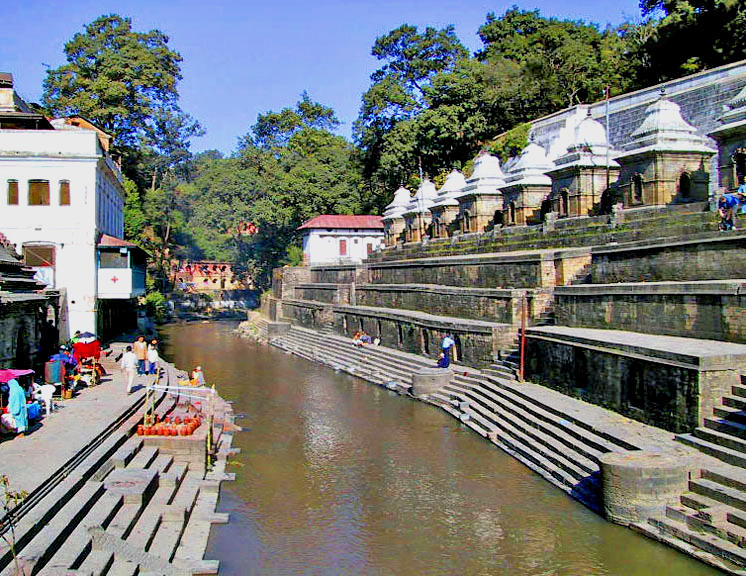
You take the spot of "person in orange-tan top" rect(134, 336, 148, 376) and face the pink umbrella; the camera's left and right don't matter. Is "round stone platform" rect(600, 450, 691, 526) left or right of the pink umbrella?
left

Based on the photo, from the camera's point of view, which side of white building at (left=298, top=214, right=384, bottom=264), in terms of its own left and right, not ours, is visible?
front

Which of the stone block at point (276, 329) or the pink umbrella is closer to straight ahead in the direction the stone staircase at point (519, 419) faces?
the pink umbrella

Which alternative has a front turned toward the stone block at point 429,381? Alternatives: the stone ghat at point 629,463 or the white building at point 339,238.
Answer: the white building

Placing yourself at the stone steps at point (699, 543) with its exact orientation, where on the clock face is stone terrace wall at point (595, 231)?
The stone terrace wall is roughly at 4 o'clock from the stone steps.

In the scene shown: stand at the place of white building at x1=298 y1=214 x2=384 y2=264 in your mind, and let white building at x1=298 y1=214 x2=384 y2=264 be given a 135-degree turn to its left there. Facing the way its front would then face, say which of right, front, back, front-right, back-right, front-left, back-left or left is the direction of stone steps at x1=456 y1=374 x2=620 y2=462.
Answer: back-right

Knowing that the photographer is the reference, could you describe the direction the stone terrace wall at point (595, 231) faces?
facing the viewer and to the left of the viewer

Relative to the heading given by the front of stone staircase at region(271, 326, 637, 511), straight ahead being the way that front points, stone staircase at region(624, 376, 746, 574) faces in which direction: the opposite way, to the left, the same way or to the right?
the same way

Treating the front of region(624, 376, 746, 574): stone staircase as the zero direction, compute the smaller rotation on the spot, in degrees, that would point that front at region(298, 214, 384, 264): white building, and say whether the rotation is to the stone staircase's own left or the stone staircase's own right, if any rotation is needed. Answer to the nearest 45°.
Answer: approximately 90° to the stone staircase's own right

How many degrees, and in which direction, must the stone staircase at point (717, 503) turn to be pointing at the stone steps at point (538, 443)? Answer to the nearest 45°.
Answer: approximately 90° to its right

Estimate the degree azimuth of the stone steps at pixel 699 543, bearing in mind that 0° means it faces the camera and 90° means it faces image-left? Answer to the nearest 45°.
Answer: approximately 45°

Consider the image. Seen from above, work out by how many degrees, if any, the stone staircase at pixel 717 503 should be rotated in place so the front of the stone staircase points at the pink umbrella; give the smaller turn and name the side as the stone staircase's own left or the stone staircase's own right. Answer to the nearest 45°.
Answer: approximately 45° to the stone staircase's own right

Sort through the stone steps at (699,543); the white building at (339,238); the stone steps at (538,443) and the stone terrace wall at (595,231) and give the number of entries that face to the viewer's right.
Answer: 0

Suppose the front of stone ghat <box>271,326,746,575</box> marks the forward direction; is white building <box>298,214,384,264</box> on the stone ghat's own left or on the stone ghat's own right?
on the stone ghat's own right

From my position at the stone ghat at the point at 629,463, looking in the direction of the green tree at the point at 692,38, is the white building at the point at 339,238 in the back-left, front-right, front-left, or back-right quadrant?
front-left

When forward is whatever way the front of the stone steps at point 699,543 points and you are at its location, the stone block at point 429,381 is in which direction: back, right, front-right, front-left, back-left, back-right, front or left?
right

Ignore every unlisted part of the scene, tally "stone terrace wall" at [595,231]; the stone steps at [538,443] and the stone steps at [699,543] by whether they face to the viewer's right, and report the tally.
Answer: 0
